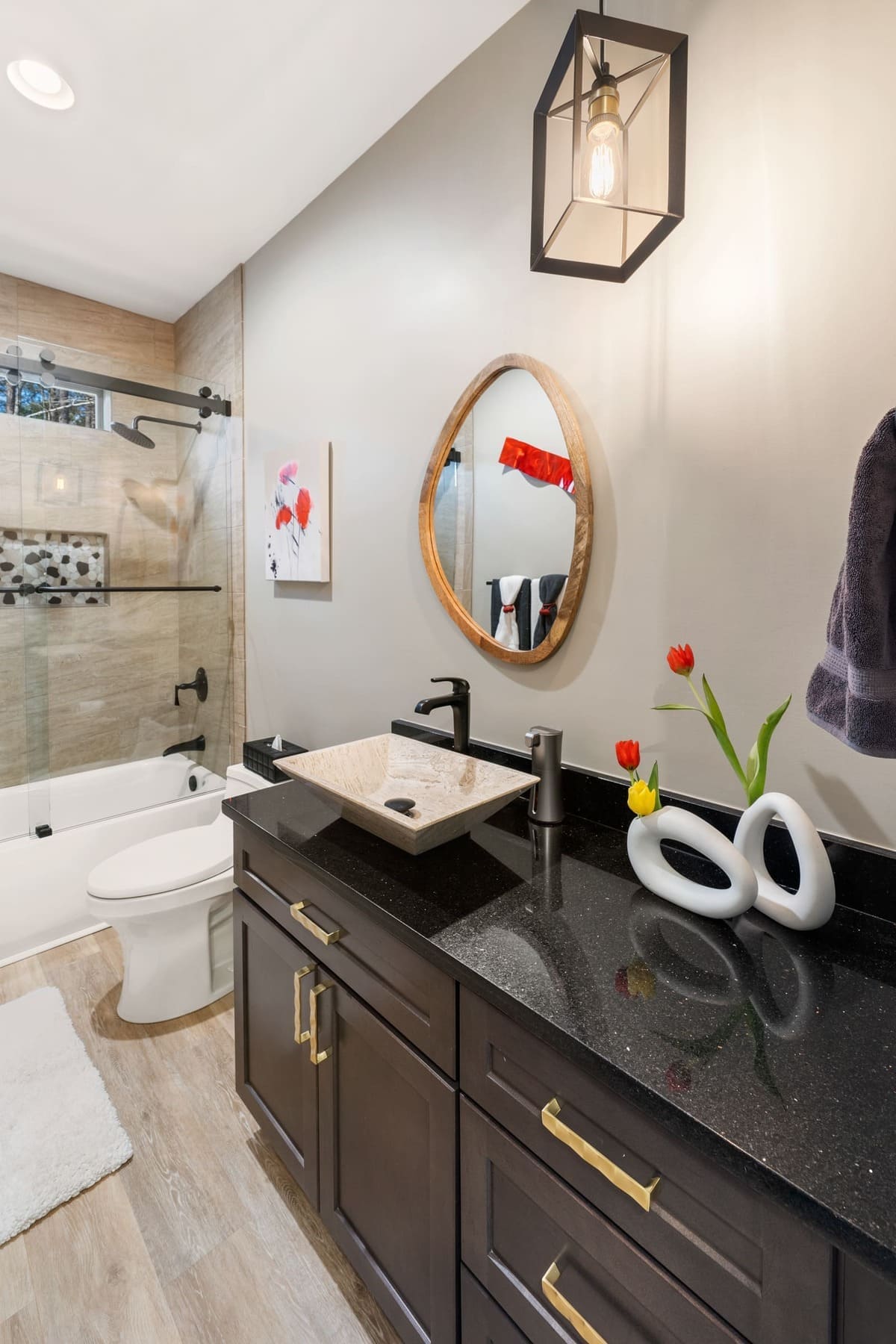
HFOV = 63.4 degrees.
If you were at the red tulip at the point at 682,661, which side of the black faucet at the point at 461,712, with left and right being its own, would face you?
left

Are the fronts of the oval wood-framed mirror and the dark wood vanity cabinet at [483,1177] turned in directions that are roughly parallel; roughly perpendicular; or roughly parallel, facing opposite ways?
roughly parallel

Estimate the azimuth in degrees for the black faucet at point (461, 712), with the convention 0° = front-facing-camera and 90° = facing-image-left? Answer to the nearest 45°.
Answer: approximately 45°

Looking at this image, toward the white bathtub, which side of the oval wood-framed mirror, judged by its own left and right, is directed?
right

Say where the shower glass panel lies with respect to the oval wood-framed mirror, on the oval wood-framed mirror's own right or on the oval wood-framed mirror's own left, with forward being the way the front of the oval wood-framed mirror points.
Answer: on the oval wood-framed mirror's own right

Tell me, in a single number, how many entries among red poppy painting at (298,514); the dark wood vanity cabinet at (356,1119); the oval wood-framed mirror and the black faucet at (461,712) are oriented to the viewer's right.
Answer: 0

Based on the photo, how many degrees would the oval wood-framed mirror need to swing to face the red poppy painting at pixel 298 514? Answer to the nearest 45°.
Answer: approximately 90° to its right

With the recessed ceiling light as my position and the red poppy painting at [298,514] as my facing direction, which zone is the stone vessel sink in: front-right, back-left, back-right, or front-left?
front-right

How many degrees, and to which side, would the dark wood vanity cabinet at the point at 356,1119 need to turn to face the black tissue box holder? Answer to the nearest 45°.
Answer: approximately 135° to its right

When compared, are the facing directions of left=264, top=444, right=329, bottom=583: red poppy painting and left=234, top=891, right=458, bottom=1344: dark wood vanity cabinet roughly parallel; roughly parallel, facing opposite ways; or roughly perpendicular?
roughly parallel

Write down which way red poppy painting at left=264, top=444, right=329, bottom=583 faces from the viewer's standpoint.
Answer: facing the viewer and to the left of the viewer

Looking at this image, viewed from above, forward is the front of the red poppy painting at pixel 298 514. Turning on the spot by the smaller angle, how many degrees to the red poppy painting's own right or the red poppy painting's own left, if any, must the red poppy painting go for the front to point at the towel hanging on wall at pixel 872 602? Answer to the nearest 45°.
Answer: approximately 45° to the red poppy painting's own left

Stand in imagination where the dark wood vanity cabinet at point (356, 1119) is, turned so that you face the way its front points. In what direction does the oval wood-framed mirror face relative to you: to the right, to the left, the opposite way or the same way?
the same way

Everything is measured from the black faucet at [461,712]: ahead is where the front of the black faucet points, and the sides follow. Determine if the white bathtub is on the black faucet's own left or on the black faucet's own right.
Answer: on the black faucet's own right
